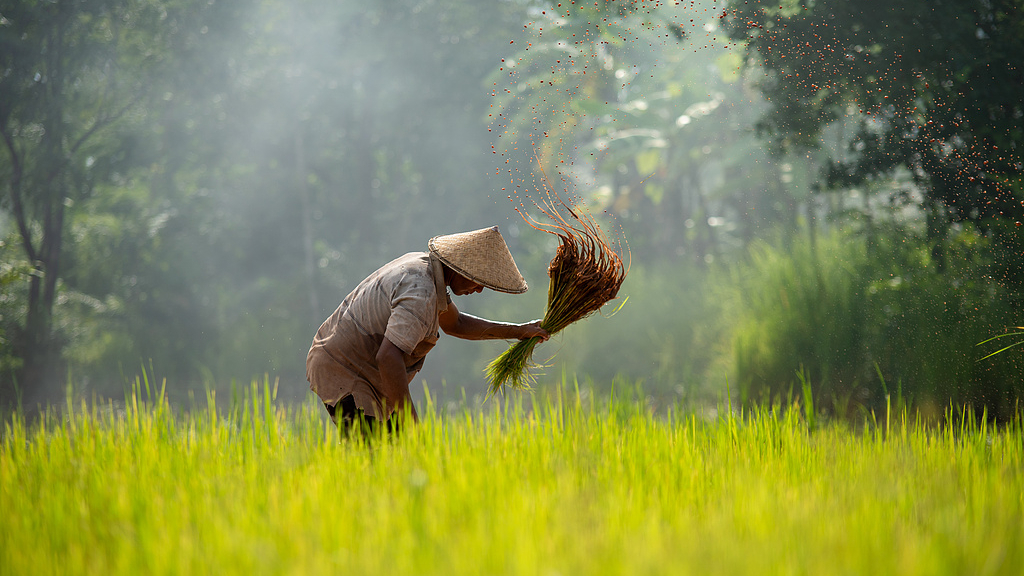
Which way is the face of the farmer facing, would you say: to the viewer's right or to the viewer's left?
to the viewer's right

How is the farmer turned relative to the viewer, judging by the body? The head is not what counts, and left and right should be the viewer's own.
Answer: facing to the right of the viewer

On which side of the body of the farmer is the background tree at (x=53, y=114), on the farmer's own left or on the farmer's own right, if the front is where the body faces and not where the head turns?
on the farmer's own left

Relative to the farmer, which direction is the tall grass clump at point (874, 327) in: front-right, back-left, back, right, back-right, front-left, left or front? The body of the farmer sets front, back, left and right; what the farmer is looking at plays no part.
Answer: front-left

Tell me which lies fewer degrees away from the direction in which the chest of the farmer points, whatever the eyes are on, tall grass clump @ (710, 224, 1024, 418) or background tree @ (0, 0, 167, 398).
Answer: the tall grass clump
